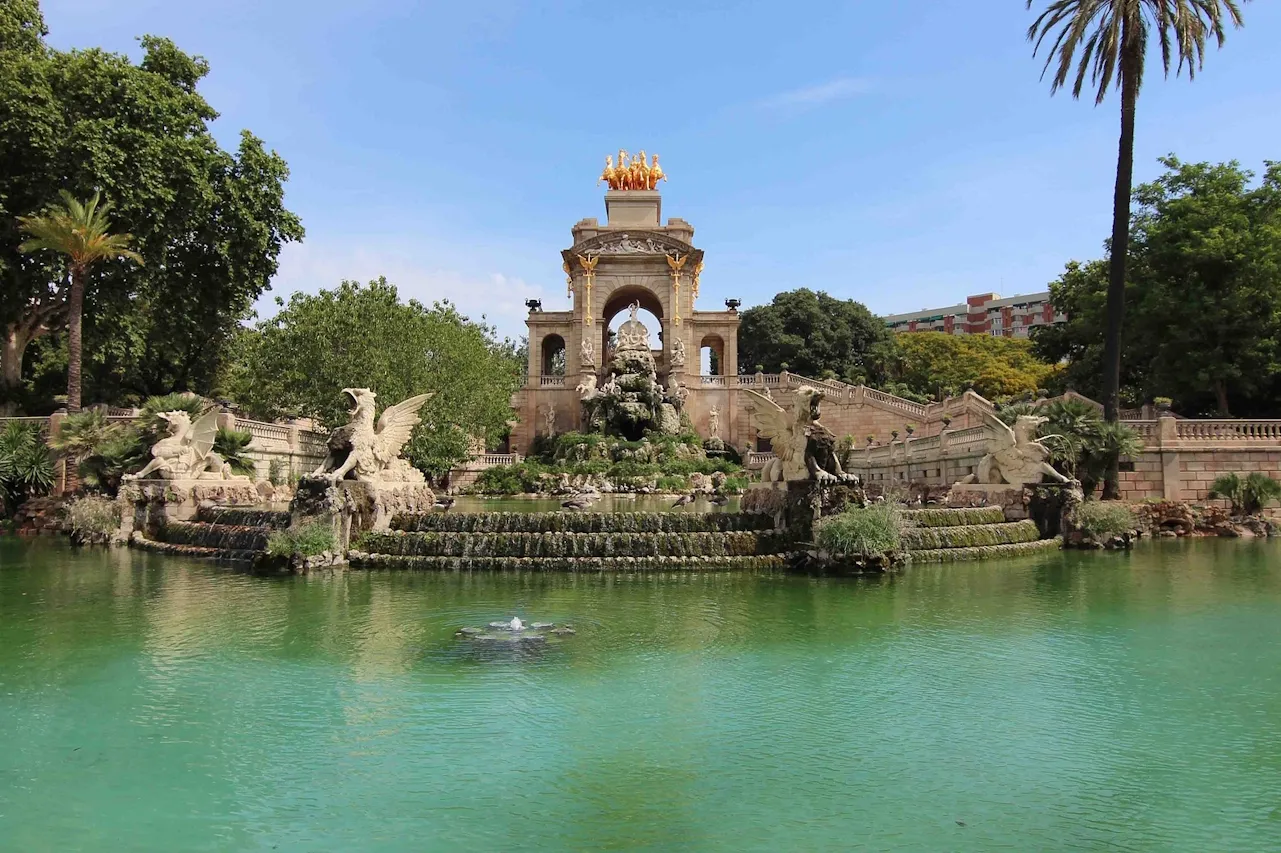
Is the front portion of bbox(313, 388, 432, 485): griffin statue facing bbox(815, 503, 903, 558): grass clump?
no

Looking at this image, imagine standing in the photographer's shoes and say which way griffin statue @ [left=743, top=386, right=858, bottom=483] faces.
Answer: facing the viewer and to the right of the viewer

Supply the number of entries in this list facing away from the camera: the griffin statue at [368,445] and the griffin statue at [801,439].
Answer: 0

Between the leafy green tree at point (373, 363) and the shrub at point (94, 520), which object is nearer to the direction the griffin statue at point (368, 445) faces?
the shrub

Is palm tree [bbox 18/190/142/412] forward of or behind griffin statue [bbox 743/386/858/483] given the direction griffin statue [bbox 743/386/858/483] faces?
behind

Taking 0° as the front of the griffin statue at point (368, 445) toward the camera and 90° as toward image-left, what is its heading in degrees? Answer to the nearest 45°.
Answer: approximately 45°

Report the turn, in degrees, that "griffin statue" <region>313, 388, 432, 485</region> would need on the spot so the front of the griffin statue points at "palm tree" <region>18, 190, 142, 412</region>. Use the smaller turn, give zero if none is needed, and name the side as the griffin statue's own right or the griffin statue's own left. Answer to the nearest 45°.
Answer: approximately 90° to the griffin statue's own right

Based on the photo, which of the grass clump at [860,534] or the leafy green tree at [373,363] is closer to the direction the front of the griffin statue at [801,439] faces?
the grass clump

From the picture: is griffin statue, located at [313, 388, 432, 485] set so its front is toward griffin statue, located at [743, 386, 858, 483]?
no
